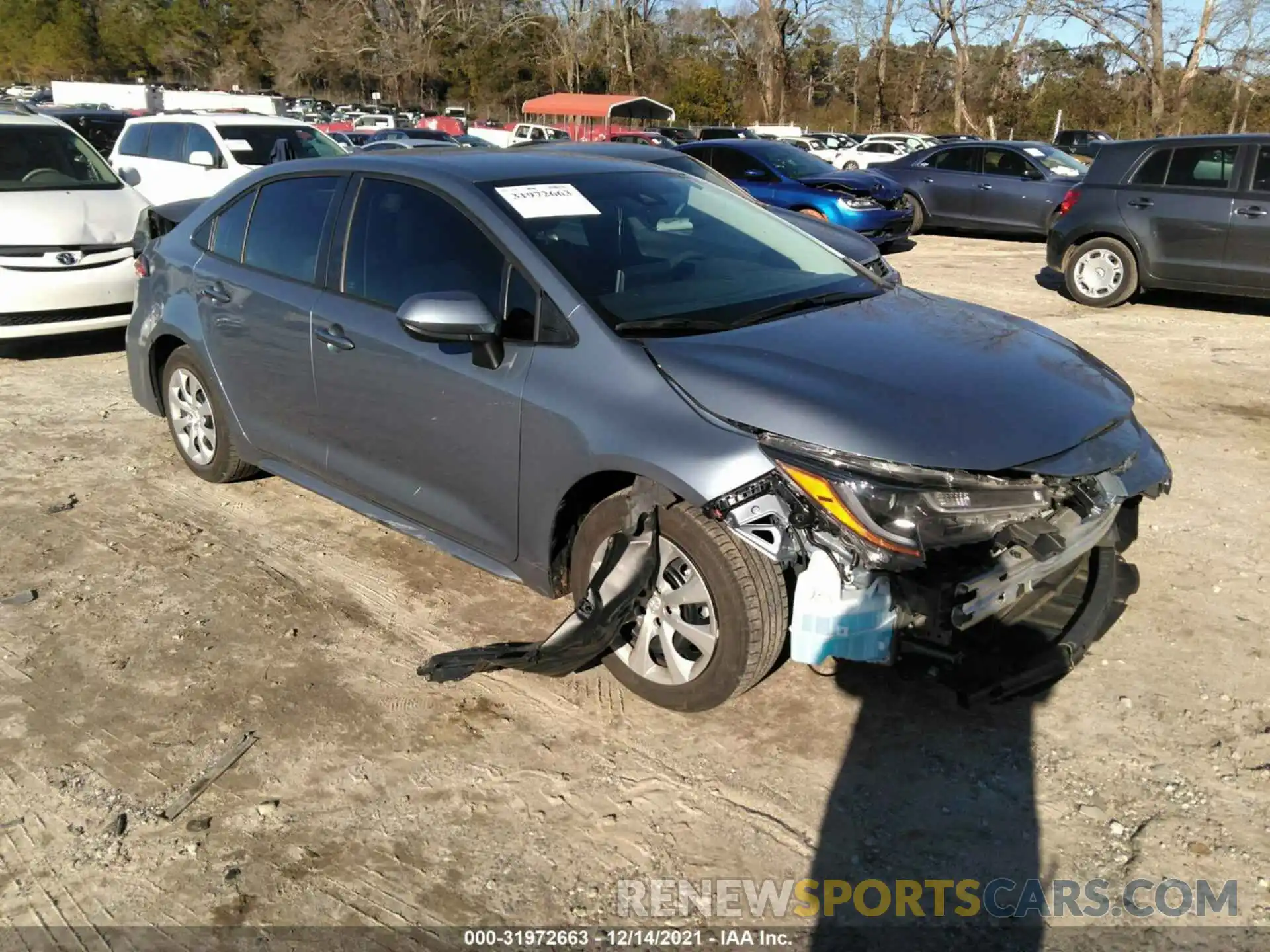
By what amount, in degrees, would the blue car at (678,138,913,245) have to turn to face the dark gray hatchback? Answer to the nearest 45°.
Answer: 0° — it already faces it

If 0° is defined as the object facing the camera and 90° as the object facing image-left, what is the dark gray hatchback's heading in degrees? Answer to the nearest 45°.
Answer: approximately 270°

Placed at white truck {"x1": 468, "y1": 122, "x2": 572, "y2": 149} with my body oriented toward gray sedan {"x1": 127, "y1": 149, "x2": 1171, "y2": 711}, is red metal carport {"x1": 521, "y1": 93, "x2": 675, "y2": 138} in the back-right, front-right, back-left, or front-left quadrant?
back-left

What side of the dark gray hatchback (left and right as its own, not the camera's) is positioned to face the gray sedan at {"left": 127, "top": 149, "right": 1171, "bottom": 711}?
right

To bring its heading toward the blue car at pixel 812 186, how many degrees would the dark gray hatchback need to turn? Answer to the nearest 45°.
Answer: approximately 135° to its left

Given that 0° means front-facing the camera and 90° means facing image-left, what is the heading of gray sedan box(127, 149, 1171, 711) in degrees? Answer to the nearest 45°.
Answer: approximately 315°

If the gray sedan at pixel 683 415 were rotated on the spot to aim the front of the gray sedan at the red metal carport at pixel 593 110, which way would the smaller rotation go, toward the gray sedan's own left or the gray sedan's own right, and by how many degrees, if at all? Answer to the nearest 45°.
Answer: approximately 135° to the gray sedan's own left

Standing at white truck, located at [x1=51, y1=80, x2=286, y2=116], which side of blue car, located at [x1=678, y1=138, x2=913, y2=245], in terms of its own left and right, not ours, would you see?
back

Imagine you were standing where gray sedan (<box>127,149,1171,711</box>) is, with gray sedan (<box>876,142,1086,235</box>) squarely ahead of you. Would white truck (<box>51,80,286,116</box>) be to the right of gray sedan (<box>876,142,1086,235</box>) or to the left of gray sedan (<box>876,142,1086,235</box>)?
left

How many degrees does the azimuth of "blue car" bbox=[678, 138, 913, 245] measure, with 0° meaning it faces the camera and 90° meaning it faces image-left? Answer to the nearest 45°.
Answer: approximately 315°
